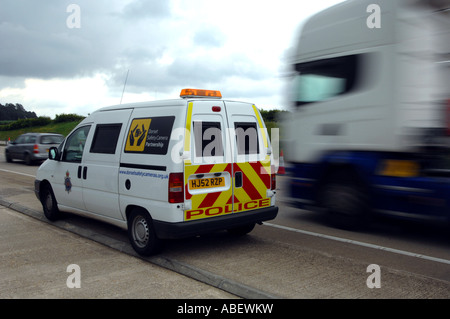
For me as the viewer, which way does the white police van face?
facing away from the viewer and to the left of the viewer

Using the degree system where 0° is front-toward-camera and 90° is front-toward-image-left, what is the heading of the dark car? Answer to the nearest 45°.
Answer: approximately 135°

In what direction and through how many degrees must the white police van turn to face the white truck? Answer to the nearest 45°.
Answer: approximately 135° to its right

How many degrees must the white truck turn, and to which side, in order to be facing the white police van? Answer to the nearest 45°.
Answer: approximately 45° to its left

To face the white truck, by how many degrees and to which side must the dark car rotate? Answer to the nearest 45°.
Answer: approximately 135° to its left

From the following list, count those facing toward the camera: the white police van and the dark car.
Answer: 0

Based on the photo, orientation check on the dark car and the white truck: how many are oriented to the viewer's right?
0

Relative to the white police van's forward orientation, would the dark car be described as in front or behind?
in front

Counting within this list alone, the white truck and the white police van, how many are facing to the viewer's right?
0

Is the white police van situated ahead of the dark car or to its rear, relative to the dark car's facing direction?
to the rear
